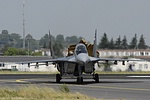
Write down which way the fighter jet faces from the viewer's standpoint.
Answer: facing the viewer
